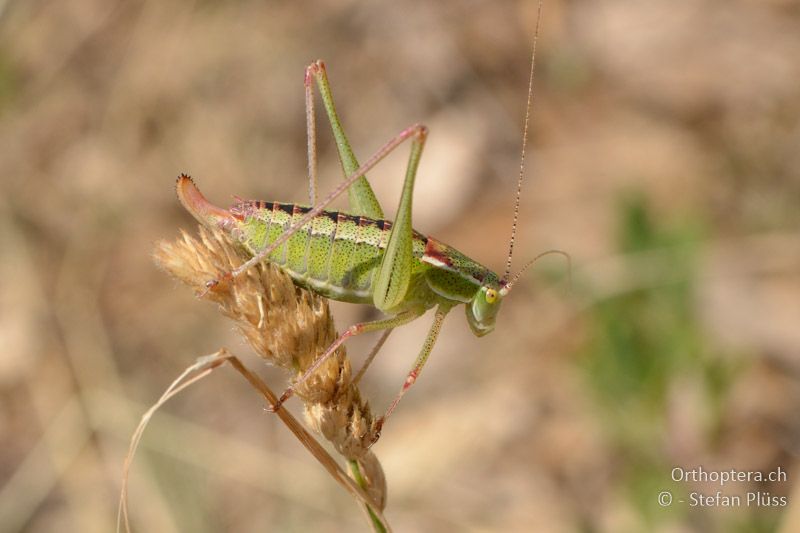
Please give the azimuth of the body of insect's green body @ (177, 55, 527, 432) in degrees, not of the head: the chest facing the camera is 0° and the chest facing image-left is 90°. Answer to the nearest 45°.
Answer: approximately 270°
